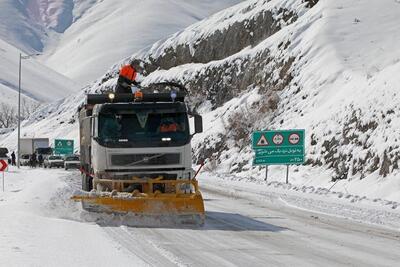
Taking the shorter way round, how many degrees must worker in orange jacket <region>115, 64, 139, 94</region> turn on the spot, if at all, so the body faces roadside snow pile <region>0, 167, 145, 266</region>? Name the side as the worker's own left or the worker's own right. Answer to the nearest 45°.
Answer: approximately 90° to the worker's own right

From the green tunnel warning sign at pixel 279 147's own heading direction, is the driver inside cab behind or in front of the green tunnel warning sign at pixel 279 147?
in front

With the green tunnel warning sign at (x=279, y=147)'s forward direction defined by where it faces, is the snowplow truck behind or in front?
in front

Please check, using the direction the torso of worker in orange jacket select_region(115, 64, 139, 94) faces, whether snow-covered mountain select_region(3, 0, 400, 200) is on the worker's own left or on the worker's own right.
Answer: on the worker's own left

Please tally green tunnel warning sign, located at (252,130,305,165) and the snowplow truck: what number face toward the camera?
2

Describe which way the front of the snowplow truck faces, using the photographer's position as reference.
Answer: facing the viewer

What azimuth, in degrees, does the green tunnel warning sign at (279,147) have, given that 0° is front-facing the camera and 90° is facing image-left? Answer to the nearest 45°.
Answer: approximately 0°

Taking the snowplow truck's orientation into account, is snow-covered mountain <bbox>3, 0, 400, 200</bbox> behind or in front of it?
behind
